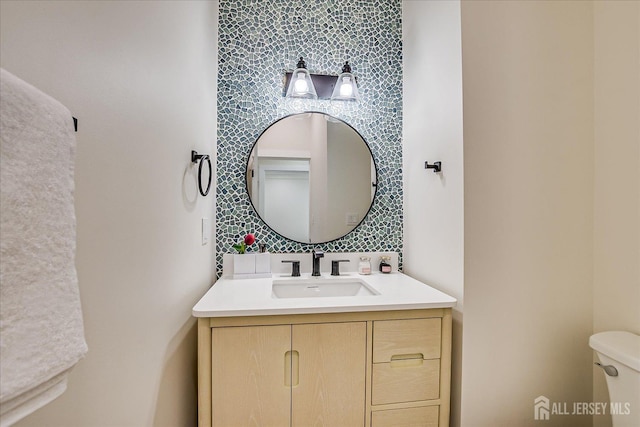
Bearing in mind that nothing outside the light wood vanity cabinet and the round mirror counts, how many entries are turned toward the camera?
2

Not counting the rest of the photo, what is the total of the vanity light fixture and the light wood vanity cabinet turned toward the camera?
2

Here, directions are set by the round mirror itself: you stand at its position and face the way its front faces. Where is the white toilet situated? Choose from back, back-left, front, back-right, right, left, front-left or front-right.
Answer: front-left
